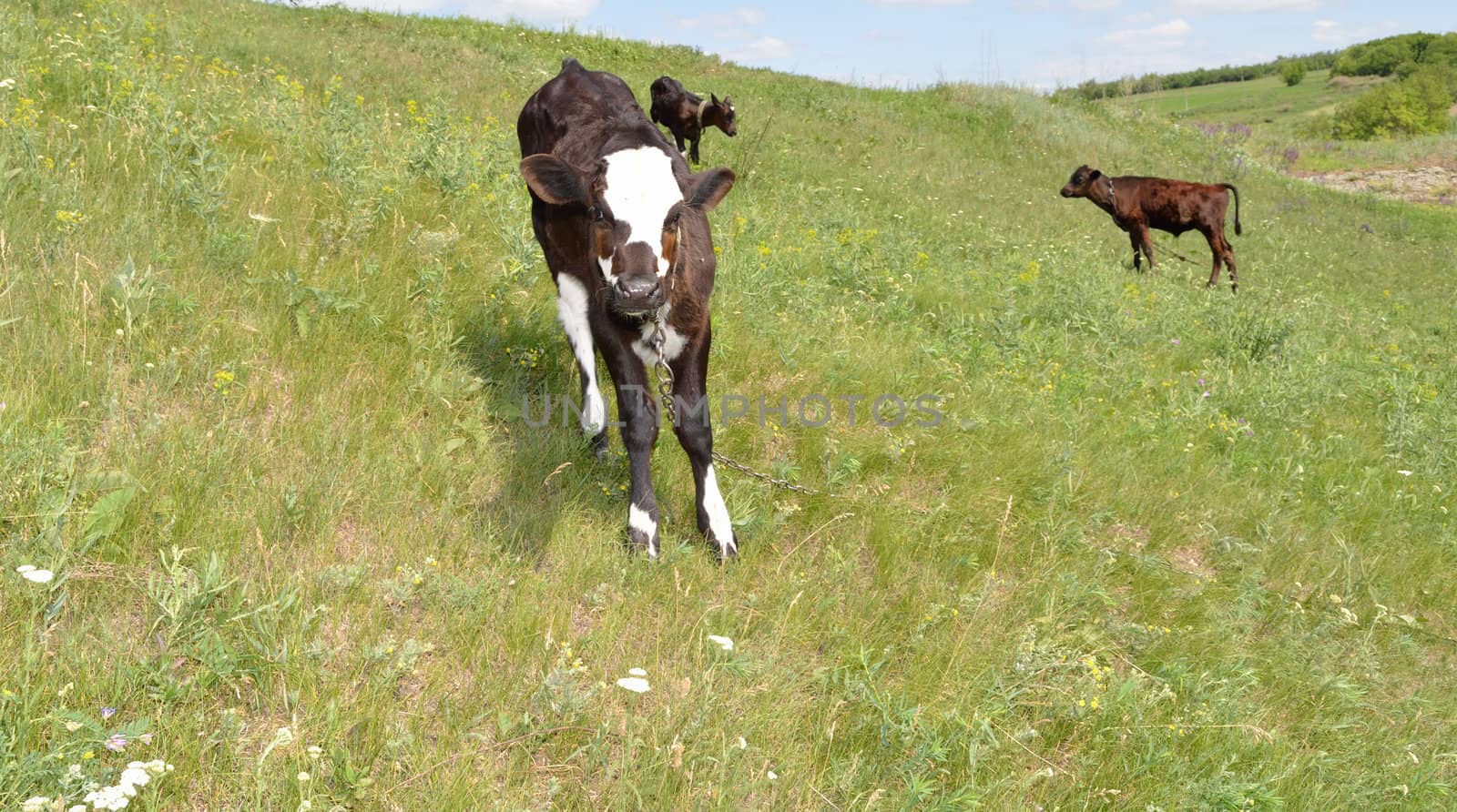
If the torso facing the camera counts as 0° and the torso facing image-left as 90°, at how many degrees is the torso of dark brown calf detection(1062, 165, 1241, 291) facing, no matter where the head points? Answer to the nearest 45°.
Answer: approximately 90°

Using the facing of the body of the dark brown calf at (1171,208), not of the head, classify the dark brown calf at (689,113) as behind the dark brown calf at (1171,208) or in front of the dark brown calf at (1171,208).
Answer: in front

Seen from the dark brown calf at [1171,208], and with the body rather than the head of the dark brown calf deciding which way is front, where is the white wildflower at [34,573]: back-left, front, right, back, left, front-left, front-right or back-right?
left

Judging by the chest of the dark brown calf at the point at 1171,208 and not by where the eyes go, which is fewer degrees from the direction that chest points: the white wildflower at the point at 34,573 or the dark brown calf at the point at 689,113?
the dark brown calf

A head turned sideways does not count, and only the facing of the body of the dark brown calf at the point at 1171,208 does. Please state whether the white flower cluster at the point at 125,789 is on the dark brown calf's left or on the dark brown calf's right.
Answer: on the dark brown calf's left

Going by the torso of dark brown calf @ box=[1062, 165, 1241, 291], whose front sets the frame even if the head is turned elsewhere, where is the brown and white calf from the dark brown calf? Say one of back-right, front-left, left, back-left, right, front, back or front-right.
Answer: left
